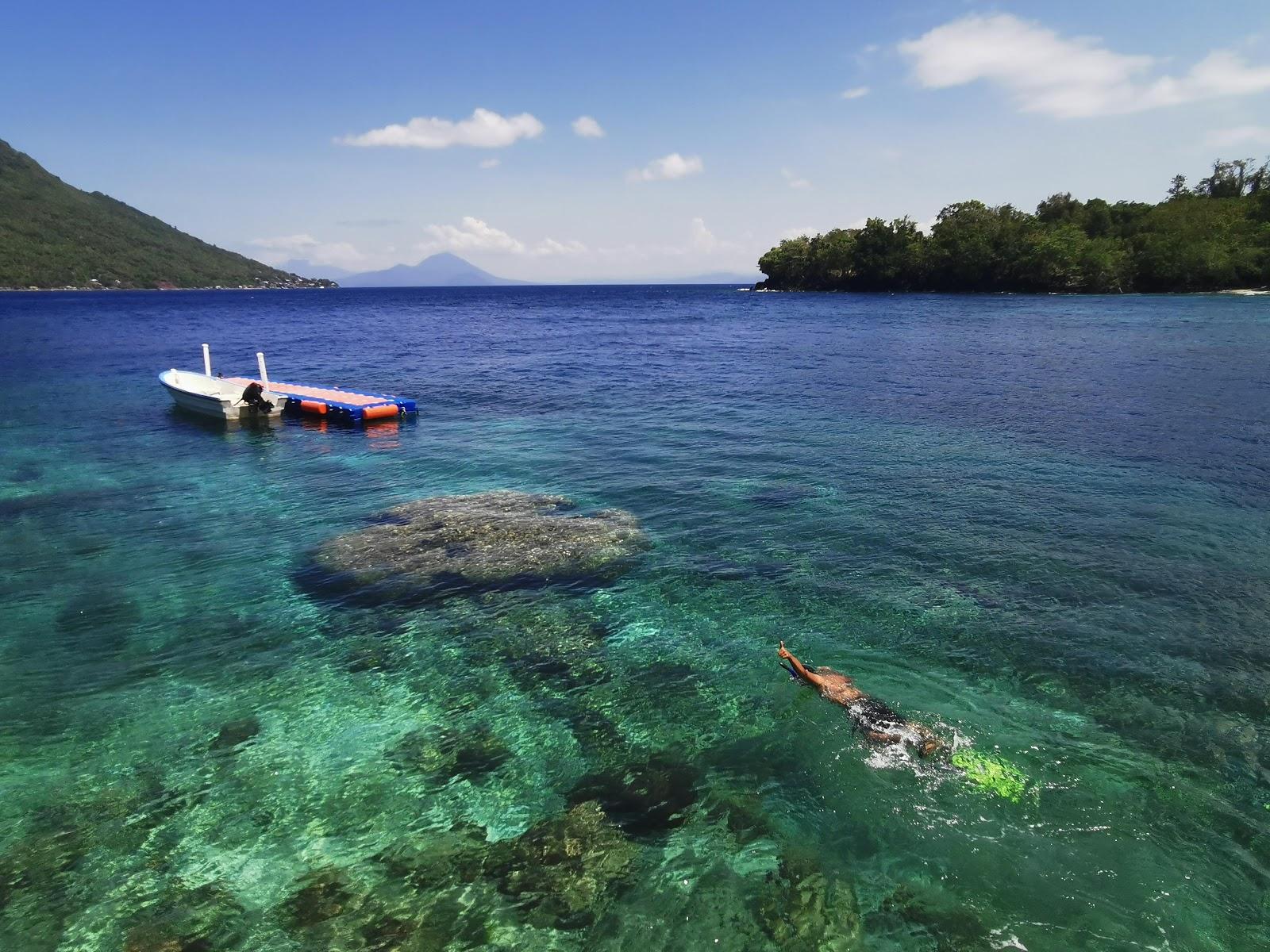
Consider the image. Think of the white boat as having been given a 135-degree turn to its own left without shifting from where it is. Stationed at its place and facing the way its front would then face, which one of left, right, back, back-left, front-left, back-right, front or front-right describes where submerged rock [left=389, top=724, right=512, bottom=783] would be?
front

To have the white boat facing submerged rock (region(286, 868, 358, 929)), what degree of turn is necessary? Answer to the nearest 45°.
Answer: approximately 135° to its left

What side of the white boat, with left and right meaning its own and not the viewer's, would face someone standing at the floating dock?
back

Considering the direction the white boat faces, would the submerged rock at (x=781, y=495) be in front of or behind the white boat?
behind

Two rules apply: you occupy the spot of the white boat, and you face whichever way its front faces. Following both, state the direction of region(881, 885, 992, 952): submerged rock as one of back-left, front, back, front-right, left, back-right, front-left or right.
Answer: back-left

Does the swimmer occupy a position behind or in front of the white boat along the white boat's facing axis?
behind

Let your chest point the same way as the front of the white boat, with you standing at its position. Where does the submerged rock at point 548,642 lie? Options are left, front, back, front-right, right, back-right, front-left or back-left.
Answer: back-left

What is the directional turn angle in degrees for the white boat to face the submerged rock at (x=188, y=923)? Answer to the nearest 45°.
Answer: approximately 135° to its left

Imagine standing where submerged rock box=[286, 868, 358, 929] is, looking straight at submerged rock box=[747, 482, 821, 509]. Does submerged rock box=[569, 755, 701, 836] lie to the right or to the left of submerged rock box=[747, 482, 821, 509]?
right

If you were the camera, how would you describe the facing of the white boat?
facing away from the viewer and to the left of the viewer

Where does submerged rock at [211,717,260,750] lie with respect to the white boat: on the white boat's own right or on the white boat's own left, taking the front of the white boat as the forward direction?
on the white boat's own left
